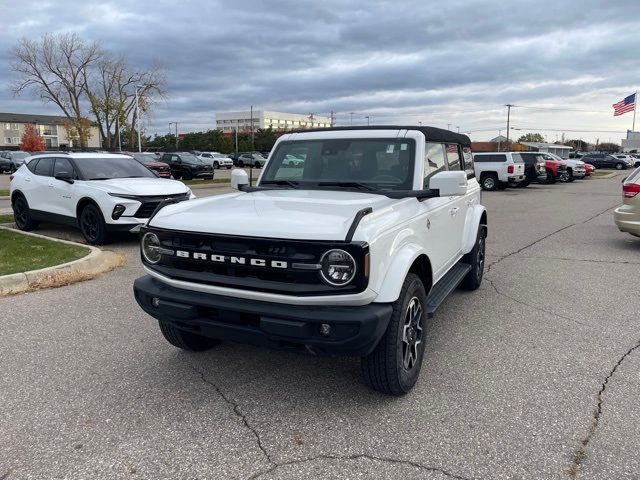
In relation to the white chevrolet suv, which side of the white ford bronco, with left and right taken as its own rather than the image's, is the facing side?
right

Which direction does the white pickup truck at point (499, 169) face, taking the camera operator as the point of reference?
facing away from the viewer and to the left of the viewer

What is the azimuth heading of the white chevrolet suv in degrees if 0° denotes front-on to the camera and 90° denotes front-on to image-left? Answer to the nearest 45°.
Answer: approximately 315°

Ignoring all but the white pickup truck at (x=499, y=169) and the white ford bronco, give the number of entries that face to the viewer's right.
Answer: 0

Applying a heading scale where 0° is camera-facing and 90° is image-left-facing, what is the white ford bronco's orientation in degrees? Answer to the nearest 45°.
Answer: approximately 45°

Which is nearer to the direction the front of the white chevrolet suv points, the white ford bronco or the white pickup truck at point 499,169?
the white ford bronco

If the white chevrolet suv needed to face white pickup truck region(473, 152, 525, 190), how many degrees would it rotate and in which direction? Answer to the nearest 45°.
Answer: approximately 90° to its left

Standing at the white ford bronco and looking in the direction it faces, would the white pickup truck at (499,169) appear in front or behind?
behind

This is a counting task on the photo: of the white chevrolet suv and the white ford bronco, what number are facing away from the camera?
0

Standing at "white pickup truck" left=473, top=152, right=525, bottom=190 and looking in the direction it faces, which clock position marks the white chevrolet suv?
The white chevrolet suv is roughly at 8 o'clock from the white pickup truck.

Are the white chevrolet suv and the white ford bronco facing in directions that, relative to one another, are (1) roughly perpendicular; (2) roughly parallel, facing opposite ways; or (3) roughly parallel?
roughly perpendicular
